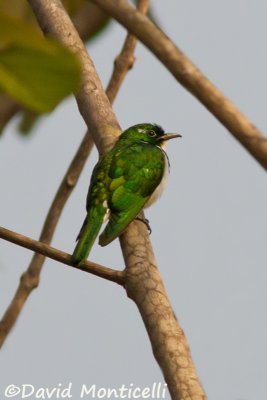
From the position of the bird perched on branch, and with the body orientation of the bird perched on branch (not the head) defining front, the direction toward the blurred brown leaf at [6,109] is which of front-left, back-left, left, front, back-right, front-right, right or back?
back

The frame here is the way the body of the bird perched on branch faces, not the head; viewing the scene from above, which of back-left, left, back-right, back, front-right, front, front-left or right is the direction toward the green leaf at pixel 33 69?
back-right

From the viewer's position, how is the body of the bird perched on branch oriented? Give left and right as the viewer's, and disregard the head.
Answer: facing away from the viewer and to the right of the viewer
